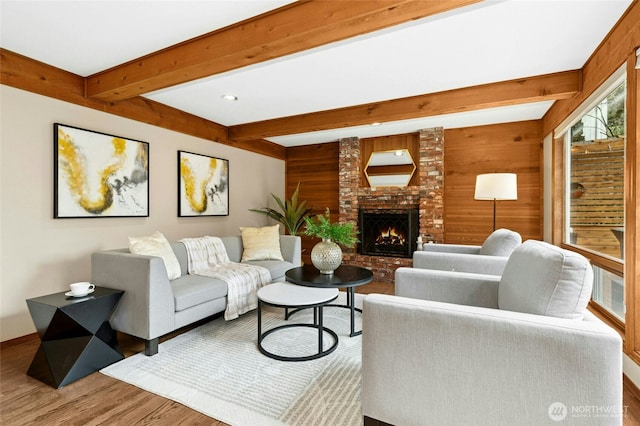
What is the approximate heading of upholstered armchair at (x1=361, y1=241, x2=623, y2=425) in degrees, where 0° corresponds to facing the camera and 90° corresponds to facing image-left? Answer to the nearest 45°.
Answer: approximately 90°

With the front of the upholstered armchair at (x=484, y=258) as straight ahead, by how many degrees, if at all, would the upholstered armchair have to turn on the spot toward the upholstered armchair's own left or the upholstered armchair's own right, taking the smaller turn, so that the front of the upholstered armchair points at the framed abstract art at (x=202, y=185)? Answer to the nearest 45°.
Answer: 0° — it already faces it

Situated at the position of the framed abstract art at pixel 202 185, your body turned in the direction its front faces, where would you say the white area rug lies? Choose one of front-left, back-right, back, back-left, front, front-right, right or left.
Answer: front-right

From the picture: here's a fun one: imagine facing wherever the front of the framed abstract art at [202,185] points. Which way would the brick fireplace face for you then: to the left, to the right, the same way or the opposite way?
to the right

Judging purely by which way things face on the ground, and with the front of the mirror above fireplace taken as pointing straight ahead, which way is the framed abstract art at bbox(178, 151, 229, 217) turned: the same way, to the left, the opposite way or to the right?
to the left

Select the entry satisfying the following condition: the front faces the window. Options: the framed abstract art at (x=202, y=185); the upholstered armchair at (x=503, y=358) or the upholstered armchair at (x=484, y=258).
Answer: the framed abstract art

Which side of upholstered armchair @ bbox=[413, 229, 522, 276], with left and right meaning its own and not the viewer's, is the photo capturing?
left

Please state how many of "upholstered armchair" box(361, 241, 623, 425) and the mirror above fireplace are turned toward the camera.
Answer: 1

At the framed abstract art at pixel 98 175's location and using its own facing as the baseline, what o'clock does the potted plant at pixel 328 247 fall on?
The potted plant is roughly at 12 o'clock from the framed abstract art.

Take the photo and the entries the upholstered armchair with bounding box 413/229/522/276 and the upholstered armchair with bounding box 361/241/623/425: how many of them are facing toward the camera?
0

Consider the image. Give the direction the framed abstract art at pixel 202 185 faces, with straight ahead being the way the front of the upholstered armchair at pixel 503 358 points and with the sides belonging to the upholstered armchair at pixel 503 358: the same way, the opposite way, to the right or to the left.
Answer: the opposite way
